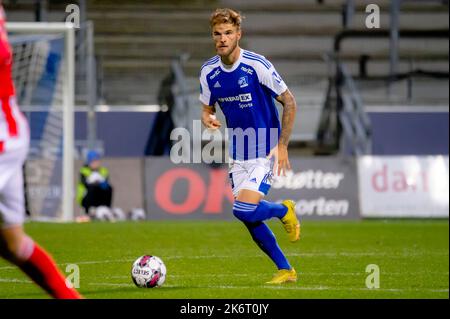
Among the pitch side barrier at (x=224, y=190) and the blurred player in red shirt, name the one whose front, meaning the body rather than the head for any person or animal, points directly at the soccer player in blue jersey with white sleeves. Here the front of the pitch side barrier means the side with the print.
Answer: the pitch side barrier

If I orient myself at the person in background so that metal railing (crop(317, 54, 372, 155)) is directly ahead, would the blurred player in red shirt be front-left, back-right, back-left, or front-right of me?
back-right

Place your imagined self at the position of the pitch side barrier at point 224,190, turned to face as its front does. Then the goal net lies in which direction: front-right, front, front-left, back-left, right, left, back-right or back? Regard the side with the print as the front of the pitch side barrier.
right

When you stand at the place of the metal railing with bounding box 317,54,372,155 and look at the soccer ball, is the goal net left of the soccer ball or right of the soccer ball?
right

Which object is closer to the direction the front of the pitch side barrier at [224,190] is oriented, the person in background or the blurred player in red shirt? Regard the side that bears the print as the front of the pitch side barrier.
the blurred player in red shirt

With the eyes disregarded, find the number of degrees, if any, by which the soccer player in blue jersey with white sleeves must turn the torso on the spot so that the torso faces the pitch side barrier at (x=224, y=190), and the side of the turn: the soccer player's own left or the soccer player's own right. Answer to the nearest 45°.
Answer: approximately 135° to the soccer player's own right

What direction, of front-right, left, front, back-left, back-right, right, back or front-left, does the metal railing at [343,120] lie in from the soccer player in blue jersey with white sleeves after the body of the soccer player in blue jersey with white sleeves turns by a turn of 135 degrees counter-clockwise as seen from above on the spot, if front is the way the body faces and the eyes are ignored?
left
